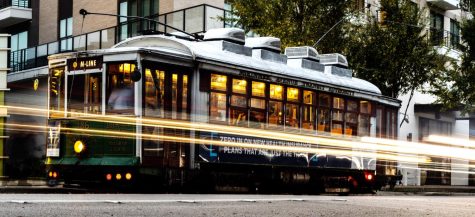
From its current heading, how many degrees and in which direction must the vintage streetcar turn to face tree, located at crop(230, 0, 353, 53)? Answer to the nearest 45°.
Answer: approximately 135° to its right

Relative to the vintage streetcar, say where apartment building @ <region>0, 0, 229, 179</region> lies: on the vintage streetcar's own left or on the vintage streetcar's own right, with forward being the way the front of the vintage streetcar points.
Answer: on the vintage streetcar's own right

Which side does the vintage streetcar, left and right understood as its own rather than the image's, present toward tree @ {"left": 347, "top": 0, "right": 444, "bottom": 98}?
back

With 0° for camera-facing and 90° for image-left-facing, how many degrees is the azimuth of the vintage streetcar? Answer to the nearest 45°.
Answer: approximately 45°

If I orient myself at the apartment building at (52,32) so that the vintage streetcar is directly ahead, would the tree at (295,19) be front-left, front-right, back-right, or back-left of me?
front-left
